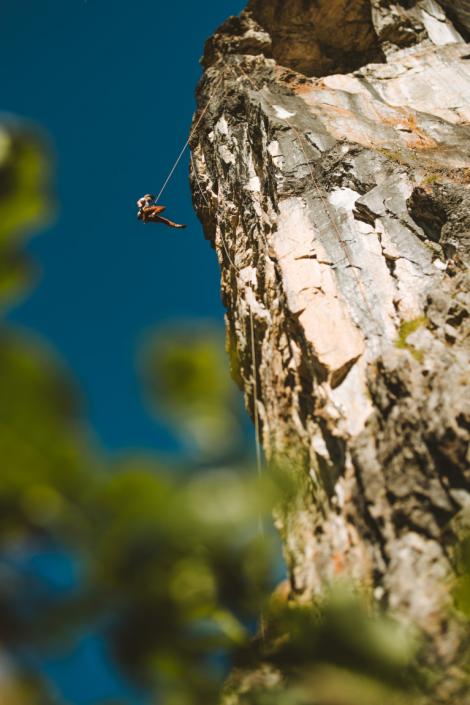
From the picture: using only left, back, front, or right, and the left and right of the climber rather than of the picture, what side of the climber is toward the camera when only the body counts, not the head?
right
